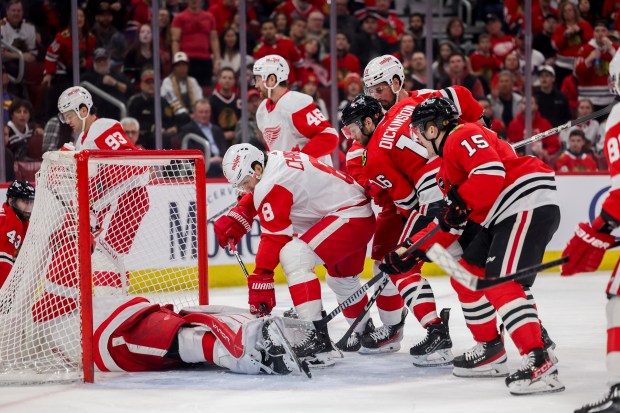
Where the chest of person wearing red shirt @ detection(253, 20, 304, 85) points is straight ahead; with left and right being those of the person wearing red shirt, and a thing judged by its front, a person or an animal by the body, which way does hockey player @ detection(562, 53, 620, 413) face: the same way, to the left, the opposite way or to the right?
to the right

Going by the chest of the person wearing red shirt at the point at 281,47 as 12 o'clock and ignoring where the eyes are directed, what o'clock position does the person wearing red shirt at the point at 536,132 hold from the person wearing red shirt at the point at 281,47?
the person wearing red shirt at the point at 536,132 is roughly at 9 o'clock from the person wearing red shirt at the point at 281,47.

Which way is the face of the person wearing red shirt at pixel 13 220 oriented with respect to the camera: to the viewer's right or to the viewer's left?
to the viewer's right

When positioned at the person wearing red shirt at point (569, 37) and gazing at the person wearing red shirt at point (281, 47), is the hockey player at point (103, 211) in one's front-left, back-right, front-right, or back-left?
front-left

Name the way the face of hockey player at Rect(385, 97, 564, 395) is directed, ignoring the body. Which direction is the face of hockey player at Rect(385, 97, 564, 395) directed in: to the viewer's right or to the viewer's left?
to the viewer's left

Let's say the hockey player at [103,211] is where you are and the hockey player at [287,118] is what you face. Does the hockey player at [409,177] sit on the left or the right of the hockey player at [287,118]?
right

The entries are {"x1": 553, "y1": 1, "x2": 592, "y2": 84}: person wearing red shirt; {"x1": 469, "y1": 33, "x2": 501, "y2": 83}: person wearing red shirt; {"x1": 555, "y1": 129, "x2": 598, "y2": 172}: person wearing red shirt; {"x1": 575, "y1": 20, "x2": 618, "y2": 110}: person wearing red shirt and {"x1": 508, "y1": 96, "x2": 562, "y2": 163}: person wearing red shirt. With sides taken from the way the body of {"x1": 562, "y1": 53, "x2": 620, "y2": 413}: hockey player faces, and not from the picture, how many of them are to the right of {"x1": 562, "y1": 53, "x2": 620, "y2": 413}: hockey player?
5

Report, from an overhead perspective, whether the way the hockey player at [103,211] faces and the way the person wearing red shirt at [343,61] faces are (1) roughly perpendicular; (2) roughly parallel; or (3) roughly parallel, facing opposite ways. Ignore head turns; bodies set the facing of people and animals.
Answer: roughly perpendicular

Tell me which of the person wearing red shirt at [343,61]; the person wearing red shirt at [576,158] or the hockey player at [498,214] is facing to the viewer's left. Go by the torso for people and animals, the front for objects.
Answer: the hockey player

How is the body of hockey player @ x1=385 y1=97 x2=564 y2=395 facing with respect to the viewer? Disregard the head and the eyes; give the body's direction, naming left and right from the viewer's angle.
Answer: facing to the left of the viewer

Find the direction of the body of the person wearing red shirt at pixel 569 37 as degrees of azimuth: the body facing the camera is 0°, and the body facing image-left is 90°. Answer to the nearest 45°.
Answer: approximately 0°

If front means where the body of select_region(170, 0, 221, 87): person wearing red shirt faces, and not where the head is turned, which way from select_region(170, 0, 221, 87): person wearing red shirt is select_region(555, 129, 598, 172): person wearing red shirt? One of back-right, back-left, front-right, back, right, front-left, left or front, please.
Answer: left

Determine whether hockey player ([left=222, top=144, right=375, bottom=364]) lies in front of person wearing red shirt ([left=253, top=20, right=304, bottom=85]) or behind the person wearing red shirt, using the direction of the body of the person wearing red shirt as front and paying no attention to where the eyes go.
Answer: in front

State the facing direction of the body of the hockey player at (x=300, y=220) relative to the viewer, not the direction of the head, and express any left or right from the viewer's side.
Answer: facing to the left of the viewer

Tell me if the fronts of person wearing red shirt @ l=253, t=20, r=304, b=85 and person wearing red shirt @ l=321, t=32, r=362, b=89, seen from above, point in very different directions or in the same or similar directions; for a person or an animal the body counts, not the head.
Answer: same or similar directions
